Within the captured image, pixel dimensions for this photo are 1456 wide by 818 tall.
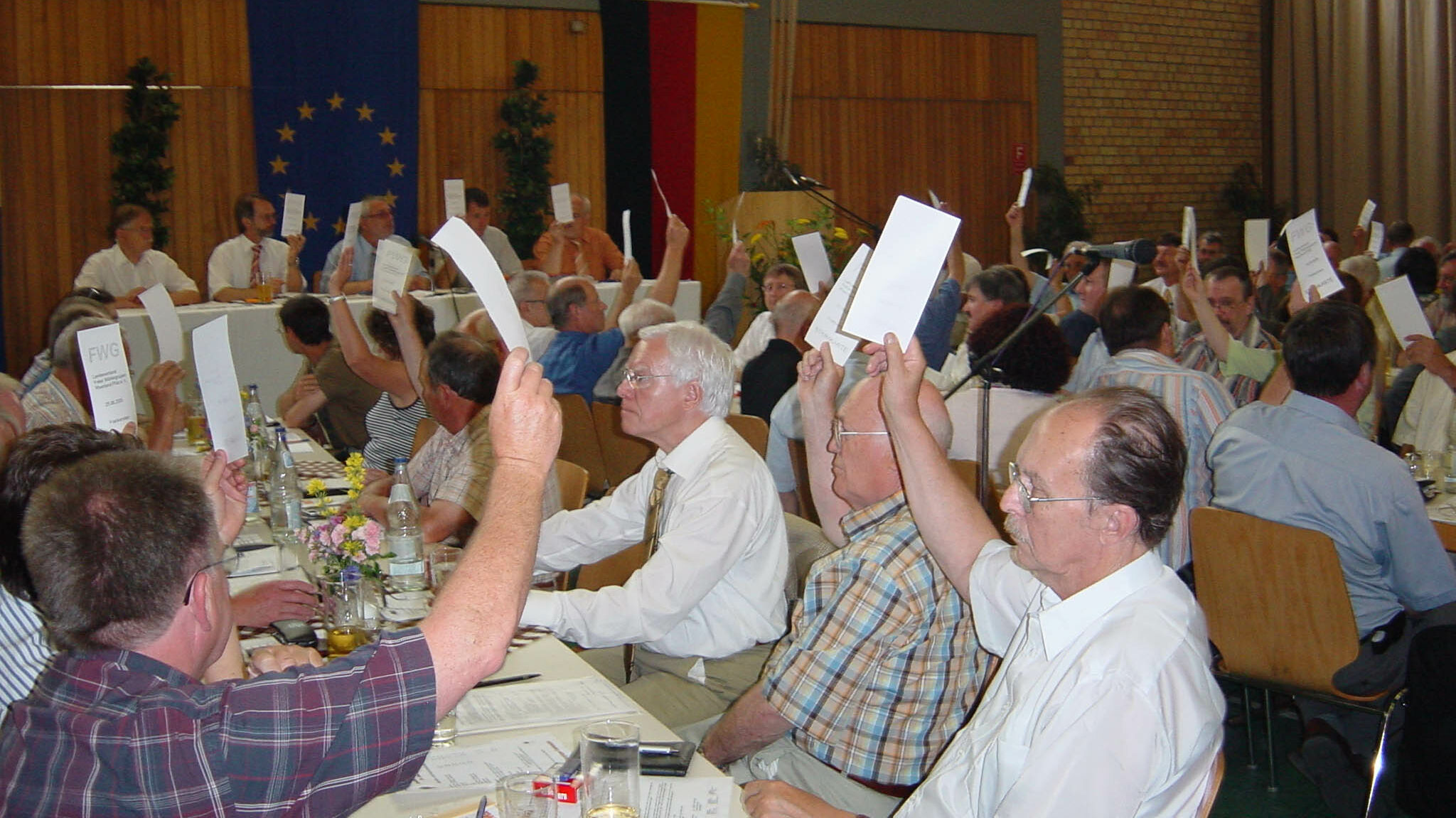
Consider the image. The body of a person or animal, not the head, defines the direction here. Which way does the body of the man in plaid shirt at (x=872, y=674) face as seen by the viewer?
to the viewer's left

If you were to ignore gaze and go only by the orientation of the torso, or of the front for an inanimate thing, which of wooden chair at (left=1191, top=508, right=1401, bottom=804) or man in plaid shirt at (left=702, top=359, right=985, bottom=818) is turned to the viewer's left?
the man in plaid shirt

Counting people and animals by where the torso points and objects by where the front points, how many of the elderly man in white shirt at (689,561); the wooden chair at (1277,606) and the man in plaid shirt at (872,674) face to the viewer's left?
2

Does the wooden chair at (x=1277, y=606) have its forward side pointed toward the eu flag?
no

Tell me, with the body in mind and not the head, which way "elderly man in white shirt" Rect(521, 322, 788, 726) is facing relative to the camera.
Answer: to the viewer's left

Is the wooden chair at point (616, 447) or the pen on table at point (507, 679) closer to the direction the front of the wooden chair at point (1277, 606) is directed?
the wooden chair

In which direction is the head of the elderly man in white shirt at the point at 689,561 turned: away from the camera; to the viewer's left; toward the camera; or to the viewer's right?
to the viewer's left

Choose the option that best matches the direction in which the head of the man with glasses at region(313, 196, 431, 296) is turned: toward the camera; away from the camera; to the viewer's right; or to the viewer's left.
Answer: toward the camera

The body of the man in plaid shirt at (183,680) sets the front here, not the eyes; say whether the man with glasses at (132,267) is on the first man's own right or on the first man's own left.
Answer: on the first man's own left

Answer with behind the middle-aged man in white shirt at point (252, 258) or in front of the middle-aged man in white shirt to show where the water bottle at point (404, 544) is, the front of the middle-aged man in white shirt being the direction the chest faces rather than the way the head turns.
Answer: in front

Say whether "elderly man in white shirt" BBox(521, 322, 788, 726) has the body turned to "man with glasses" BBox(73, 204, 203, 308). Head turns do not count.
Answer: no
